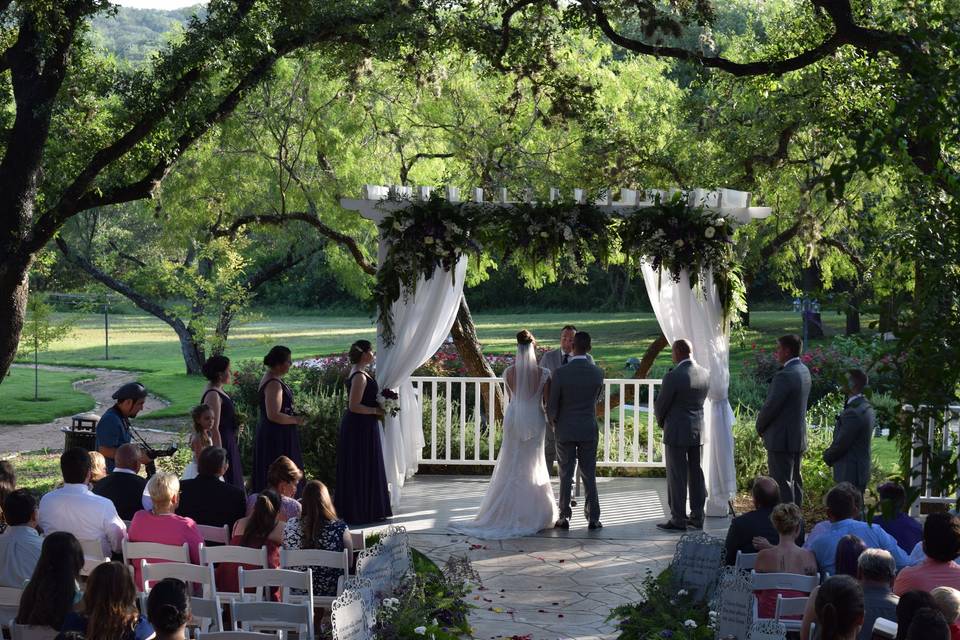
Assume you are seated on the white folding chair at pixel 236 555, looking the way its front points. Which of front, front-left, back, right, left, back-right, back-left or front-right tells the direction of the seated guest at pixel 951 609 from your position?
back-right

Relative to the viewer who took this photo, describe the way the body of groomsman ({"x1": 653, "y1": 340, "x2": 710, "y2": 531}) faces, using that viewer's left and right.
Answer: facing away from the viewer and to the left of the viewer

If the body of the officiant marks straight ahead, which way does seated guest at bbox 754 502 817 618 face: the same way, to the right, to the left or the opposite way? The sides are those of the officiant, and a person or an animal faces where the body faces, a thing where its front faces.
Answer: the opposite way

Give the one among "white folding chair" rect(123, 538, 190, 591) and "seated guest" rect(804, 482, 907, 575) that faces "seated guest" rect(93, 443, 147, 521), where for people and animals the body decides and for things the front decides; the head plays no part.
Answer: the white folding chair

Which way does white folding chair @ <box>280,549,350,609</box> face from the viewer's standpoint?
away from the camera

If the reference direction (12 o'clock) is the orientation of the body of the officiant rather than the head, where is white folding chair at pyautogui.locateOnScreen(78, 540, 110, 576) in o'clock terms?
The white folding chair is roughly at 1 o'clock from the officiant.

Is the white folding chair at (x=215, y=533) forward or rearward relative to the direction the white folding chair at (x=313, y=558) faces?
forward

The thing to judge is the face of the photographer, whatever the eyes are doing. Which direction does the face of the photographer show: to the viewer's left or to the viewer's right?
to the viewer's right

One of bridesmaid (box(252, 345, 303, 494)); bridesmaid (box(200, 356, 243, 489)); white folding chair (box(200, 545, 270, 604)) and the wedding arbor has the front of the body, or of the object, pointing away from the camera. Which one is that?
the white folding chair

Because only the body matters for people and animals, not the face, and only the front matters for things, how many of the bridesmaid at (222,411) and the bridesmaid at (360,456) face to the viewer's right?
2

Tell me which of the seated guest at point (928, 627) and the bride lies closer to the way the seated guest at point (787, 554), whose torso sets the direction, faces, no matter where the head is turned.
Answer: the bride

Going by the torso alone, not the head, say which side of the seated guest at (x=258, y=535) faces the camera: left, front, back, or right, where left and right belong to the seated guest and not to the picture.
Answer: back

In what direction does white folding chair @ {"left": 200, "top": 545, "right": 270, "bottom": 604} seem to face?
away from the camera

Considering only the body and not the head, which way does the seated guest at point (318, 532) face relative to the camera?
away from the camera

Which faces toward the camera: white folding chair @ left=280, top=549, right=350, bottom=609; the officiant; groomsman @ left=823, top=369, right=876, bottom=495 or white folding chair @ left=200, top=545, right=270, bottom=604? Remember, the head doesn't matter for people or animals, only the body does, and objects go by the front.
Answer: the officiant

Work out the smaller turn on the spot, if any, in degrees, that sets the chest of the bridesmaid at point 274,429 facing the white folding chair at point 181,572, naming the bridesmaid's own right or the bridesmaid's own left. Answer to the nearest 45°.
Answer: approximately 90° to the bridesmaid's own right

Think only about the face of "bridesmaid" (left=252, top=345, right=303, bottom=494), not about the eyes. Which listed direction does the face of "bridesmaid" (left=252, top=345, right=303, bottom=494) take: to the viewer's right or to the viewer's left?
to the viewer's right
